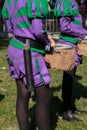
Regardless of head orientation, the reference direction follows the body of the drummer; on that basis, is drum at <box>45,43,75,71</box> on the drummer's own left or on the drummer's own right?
on the drummer's own right
